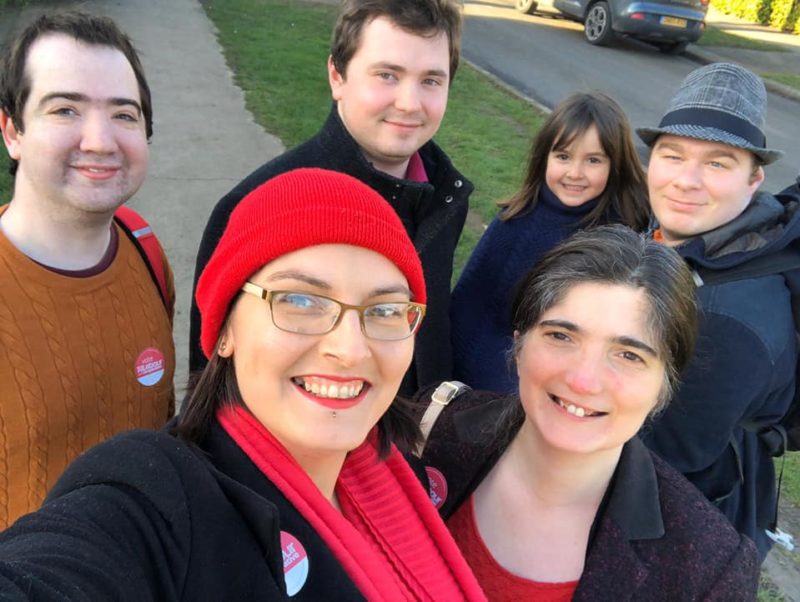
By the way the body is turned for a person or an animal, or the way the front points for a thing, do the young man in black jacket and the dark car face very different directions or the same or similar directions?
very different directions

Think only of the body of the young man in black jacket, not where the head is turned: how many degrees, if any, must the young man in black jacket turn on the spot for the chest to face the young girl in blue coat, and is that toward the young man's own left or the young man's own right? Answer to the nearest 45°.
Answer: approximately 90° to the young man's own left

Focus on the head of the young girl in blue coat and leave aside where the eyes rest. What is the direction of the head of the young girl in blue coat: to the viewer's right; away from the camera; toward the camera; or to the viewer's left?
toward the camera

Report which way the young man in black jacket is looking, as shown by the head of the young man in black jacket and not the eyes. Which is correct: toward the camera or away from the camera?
toward the camera

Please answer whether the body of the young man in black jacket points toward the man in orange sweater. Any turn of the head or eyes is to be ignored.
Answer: no

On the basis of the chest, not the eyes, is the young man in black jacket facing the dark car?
no

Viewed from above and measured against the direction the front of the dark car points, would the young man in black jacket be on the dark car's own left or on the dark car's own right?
on the dark car's own left

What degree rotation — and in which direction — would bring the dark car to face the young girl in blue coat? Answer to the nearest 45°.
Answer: approximately 135° to its left

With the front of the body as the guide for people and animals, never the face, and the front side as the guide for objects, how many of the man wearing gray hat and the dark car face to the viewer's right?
0

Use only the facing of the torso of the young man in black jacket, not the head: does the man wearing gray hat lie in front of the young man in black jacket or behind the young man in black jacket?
in front

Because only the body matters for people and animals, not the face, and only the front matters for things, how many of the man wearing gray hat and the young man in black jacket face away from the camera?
0

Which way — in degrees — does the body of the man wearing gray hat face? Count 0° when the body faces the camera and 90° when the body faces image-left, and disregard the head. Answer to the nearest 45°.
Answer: approximately 45°

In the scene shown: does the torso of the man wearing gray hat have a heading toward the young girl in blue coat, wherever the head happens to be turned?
no

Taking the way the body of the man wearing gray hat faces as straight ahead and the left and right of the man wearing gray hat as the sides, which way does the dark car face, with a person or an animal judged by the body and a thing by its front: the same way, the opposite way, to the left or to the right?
to the right

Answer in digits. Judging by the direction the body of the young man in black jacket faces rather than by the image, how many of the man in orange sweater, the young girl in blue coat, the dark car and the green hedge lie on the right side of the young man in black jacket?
1

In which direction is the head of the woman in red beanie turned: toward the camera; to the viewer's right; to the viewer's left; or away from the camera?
toward the camera

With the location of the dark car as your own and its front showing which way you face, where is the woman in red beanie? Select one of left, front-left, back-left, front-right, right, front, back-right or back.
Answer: back-left

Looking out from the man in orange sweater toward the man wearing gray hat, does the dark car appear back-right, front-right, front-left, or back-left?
front-left
